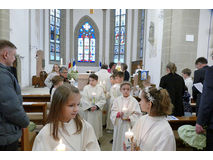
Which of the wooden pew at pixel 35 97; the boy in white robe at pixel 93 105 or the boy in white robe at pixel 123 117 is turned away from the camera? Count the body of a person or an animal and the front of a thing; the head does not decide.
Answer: the wooden pew

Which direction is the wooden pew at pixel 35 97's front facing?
away from the camera

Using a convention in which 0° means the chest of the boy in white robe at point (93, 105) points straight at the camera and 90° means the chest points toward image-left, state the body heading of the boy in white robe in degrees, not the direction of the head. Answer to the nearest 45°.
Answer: approximately 0°

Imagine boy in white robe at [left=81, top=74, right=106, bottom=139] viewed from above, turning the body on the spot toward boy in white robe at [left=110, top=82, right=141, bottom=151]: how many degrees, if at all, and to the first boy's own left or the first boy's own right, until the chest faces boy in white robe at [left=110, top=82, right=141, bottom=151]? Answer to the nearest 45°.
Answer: approximately 45° to the first boy's own left

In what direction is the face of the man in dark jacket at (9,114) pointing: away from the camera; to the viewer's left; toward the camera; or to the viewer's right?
to the viewer's right

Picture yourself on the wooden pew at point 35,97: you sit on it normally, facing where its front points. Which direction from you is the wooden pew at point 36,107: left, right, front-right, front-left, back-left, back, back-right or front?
back

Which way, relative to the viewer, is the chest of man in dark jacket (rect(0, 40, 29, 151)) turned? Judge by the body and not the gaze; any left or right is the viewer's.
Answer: facing to the right of the viewer

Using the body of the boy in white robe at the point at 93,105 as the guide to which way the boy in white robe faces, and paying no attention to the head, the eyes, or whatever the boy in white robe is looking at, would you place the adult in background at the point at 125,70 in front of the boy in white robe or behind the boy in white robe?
behind

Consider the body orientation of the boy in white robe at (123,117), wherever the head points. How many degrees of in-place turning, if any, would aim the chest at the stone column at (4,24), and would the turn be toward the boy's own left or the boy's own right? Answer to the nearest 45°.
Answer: approximately 135° to the boy's own right

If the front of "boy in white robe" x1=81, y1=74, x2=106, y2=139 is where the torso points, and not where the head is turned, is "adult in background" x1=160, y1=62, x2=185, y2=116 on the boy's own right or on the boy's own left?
on the boy's own left
